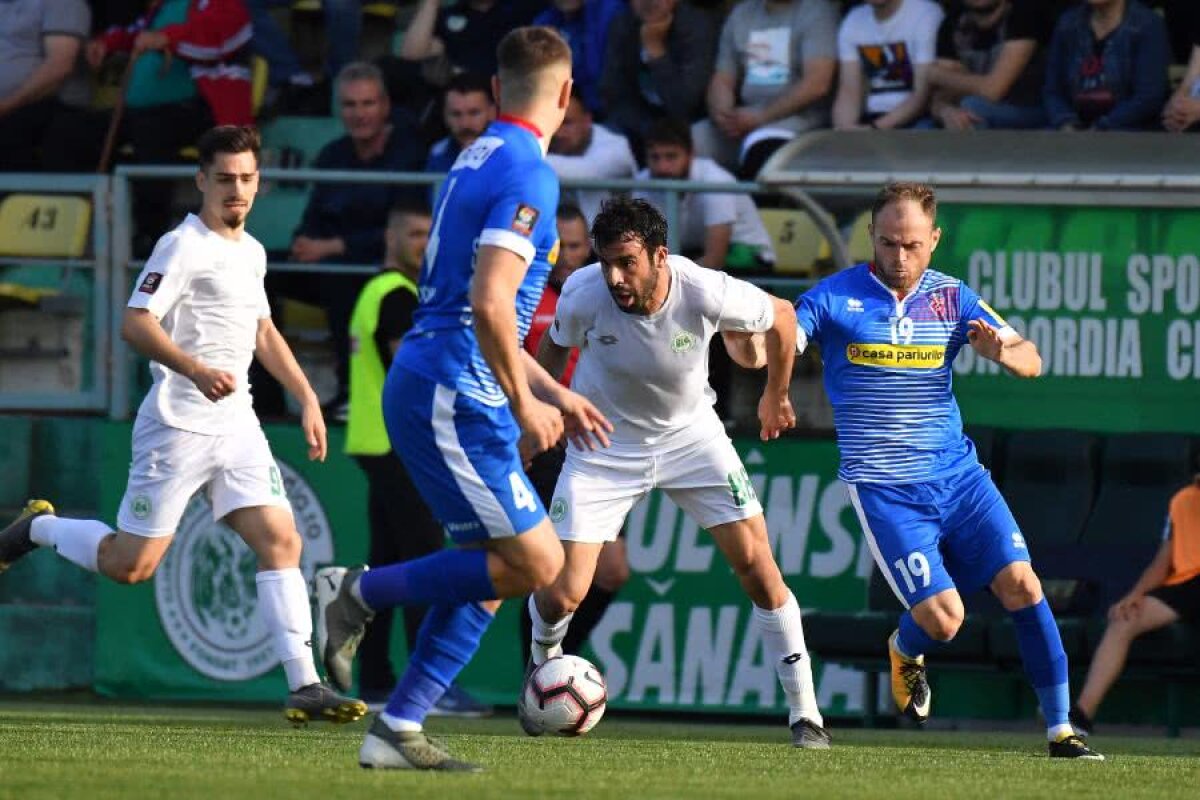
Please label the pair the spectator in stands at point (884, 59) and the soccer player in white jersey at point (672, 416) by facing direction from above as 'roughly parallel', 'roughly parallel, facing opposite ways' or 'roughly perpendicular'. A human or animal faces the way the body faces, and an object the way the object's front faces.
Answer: roughly parallel

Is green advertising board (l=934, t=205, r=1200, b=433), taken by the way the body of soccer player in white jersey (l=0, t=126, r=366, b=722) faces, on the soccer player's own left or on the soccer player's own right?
on the soccer player's own left

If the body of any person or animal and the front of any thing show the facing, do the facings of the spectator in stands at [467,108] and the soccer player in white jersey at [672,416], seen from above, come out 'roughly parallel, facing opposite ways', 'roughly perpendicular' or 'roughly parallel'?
roughly parallel

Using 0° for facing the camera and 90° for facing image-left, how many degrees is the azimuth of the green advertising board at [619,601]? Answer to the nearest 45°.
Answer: approximately 0°

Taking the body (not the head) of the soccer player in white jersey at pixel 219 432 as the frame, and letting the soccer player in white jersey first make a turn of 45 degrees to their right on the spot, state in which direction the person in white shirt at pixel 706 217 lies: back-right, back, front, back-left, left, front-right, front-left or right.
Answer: back-left

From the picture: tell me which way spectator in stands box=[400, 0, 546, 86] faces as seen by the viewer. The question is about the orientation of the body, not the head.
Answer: toward the camera

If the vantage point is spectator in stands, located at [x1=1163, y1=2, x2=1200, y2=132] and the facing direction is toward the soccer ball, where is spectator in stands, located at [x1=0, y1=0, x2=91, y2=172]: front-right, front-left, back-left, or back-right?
front-right

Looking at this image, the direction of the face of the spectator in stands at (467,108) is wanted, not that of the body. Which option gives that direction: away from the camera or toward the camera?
toward the camera

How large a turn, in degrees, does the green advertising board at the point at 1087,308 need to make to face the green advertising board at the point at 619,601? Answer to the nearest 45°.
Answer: approximately 90° to its right

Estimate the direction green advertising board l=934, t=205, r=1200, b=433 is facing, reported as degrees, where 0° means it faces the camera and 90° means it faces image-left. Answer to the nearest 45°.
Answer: approximately 0°

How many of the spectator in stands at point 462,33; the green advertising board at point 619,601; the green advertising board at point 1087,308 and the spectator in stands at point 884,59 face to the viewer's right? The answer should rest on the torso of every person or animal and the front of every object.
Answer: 0

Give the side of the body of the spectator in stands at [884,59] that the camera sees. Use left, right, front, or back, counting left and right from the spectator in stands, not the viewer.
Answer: front

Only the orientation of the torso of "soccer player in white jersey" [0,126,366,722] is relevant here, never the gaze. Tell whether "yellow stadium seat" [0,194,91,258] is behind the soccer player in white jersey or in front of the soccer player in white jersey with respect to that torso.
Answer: behind

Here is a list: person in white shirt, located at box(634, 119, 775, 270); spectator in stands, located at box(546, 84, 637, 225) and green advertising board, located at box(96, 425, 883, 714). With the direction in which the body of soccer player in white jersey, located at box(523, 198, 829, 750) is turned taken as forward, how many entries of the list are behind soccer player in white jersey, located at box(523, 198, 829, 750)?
3
